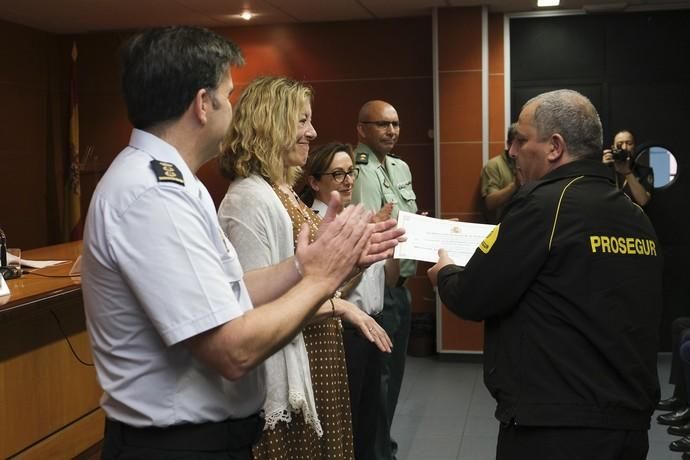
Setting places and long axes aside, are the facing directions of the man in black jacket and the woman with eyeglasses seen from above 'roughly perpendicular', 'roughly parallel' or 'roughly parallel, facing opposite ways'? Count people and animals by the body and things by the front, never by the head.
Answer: roughly parallel, facing opposite ways

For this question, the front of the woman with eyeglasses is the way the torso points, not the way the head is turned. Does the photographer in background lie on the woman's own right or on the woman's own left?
on the woman's own left

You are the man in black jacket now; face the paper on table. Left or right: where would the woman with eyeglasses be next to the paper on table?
right

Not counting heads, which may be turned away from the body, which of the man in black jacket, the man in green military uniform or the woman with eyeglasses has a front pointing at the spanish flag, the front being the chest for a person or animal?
the man in black jacket

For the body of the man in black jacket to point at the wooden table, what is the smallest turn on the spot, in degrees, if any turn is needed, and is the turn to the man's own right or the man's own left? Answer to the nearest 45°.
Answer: approximately 45° to the man's own left

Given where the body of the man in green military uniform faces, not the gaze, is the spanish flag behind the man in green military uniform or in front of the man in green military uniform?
behind

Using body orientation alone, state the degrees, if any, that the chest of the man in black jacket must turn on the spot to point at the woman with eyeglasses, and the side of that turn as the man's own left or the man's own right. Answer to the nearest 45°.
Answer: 0° — they already face them

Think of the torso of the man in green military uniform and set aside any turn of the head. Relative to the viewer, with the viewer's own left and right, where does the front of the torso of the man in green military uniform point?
facing the viewer and to the right of the viewer

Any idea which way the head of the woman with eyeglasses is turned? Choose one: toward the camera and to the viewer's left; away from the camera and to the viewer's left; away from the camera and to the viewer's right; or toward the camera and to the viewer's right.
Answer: toward the camera and to the viewer's right

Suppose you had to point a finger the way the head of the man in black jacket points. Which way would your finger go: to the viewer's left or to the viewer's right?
to the viewer's left

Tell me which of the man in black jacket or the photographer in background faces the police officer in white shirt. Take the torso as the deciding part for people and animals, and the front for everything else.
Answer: the photographer in background

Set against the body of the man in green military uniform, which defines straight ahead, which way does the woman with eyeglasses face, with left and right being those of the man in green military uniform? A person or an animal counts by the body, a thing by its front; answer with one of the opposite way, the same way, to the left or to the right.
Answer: the same way

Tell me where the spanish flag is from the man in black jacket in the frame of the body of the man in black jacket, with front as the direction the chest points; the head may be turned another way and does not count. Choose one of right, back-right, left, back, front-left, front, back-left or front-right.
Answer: front

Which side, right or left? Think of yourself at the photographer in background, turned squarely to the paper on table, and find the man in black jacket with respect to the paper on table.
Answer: left

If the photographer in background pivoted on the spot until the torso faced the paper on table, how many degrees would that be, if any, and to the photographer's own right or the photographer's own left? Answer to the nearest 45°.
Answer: approximately 45° to the photographer's own right

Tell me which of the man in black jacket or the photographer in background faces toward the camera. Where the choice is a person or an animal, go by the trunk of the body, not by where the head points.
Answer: the photographer in background

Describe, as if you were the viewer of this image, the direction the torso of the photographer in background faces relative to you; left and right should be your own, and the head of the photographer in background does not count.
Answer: facing the viewer

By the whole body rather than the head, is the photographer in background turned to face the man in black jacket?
yes
